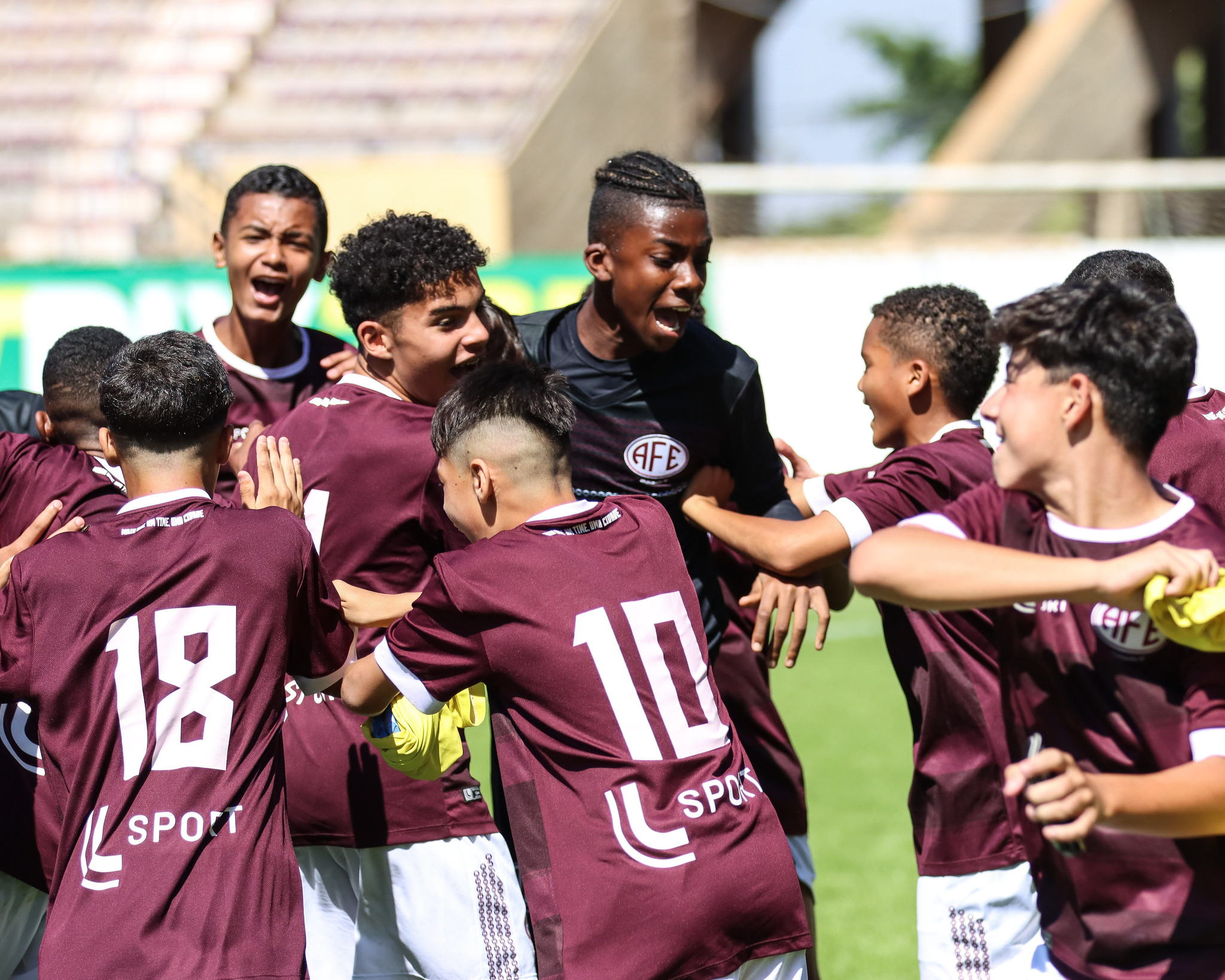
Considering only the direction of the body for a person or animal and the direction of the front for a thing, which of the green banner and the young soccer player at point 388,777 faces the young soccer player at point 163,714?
the green banner

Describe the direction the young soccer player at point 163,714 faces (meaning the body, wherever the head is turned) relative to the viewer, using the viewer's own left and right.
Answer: facing away from the viewer

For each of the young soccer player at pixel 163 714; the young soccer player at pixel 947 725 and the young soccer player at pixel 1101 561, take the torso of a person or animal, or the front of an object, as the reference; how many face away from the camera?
1

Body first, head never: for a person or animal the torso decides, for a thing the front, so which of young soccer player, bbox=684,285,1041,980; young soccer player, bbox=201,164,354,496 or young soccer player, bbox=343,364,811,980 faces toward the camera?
young soccer player, bbox=201,164,354,496

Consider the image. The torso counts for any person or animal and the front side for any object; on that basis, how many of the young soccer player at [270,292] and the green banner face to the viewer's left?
0

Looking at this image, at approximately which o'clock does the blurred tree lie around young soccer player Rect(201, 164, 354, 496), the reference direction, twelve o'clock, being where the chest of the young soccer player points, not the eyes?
The blurred tree is roughly at 7 o'clock from the young soccer player.

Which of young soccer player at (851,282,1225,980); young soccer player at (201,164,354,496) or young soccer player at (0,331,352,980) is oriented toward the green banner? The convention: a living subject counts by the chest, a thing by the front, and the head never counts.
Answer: young soccer player at (0,331,352,980)

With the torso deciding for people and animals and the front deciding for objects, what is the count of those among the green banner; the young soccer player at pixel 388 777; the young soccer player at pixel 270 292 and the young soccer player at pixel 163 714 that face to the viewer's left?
0

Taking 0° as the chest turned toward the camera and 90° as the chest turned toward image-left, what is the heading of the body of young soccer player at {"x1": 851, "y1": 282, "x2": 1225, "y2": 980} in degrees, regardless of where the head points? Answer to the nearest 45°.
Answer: approximately 45°

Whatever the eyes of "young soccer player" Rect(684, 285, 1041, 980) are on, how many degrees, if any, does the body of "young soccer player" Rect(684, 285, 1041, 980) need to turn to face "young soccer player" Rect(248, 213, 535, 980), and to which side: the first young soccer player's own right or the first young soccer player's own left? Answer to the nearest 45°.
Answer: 0° — they already face them

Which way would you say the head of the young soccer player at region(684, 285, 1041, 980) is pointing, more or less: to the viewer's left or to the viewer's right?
to the viewer's left

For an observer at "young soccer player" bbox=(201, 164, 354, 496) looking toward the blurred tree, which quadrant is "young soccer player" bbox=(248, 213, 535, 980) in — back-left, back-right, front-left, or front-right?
back-right

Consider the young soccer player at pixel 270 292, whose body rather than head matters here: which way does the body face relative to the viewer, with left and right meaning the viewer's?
facing the viewer

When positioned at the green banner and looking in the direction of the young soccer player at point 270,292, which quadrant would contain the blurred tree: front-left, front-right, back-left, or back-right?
back-left
